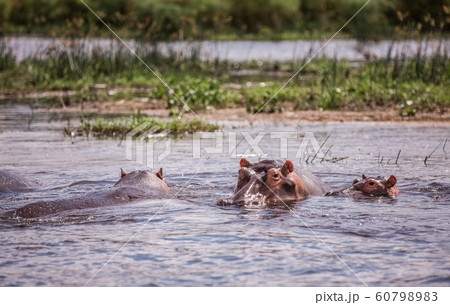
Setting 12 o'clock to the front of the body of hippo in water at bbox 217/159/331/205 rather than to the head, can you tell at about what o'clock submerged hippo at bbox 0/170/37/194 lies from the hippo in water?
The submerged hippo is roughly at 2 o'clock from the hippo in water.

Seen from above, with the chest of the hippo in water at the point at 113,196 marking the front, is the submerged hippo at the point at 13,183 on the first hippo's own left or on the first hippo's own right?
on the first hippo's own left

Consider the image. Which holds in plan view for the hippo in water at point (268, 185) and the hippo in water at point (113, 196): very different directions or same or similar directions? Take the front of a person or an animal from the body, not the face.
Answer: very different directions

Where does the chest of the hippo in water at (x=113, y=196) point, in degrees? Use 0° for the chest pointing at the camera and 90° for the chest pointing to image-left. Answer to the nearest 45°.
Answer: approximately 225°
